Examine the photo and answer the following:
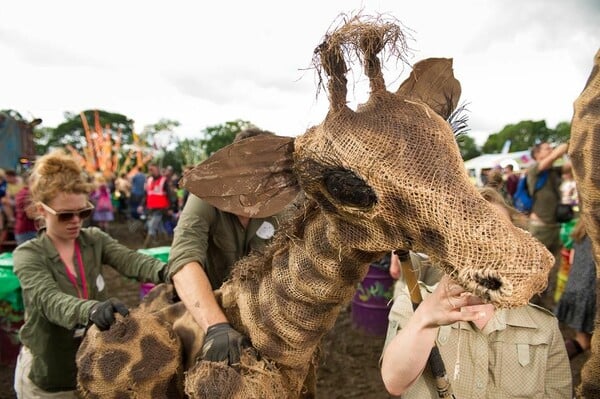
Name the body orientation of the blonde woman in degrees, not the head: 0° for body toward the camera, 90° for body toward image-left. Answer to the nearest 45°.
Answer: approximately 315°

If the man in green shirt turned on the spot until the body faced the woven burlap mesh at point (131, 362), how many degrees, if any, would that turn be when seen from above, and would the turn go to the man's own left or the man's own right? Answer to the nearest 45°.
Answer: approximately 90° to the man's own right

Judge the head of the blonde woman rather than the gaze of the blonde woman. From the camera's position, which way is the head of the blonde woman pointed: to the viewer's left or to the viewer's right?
to the viewer's right

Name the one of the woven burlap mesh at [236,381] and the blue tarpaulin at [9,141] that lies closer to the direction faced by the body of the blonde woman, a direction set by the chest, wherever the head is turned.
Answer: the woven burlap mesh

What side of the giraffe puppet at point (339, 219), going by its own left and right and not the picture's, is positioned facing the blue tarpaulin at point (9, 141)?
back
